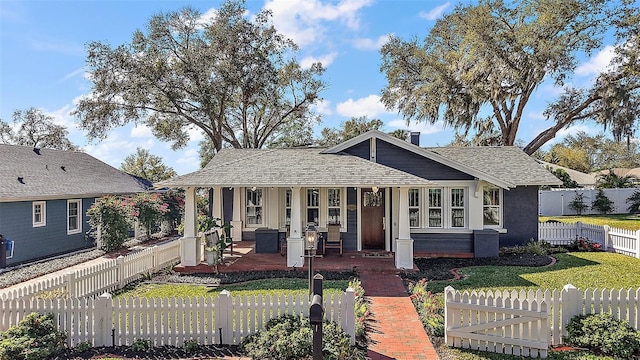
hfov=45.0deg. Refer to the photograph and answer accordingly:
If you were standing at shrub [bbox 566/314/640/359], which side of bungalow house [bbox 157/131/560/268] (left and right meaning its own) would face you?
front

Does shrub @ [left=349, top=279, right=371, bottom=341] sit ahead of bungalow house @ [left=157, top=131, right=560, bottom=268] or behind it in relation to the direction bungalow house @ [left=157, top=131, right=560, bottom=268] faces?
ahead

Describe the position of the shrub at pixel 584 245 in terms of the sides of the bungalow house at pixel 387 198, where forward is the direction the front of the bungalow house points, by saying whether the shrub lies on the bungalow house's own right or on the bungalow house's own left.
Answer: on the bungalow house's own left

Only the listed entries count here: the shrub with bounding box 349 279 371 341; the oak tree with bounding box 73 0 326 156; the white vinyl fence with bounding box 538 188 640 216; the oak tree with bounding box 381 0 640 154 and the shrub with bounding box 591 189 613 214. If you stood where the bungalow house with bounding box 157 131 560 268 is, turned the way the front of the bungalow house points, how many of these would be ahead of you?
1

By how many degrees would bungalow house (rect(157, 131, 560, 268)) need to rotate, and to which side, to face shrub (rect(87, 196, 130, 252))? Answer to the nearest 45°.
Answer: approximately 90° to its right

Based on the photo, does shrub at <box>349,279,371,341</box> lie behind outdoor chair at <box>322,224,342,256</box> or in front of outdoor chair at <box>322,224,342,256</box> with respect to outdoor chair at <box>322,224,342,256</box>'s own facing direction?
in front

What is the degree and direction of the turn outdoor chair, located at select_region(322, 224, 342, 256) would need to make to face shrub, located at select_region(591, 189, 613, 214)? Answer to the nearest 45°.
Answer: approximately 135° to its left

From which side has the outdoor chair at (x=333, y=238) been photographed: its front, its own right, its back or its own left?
front

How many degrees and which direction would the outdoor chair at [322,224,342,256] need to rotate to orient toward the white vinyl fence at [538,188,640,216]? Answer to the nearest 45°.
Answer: approximately 135° to its left

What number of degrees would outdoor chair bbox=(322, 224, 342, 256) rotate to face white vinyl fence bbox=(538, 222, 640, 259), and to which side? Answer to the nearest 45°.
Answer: approximately 90° to its left

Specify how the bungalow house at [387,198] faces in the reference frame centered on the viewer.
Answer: facing the viewer

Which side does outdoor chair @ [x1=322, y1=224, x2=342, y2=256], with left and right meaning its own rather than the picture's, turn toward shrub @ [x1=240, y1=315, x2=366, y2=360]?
front

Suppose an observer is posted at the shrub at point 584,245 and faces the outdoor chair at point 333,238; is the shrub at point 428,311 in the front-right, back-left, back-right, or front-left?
front-left
